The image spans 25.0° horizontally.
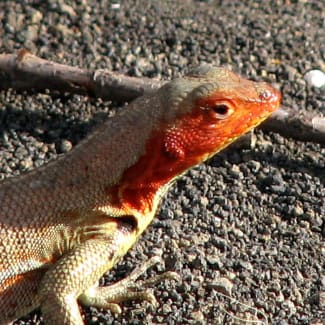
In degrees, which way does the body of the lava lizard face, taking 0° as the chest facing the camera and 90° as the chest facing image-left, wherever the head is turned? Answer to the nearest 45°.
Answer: approximately 270°

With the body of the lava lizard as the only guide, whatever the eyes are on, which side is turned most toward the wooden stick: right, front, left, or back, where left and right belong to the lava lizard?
left

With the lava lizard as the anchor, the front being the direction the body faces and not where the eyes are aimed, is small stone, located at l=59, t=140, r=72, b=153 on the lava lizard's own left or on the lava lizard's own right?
on the lava lizard's own left
